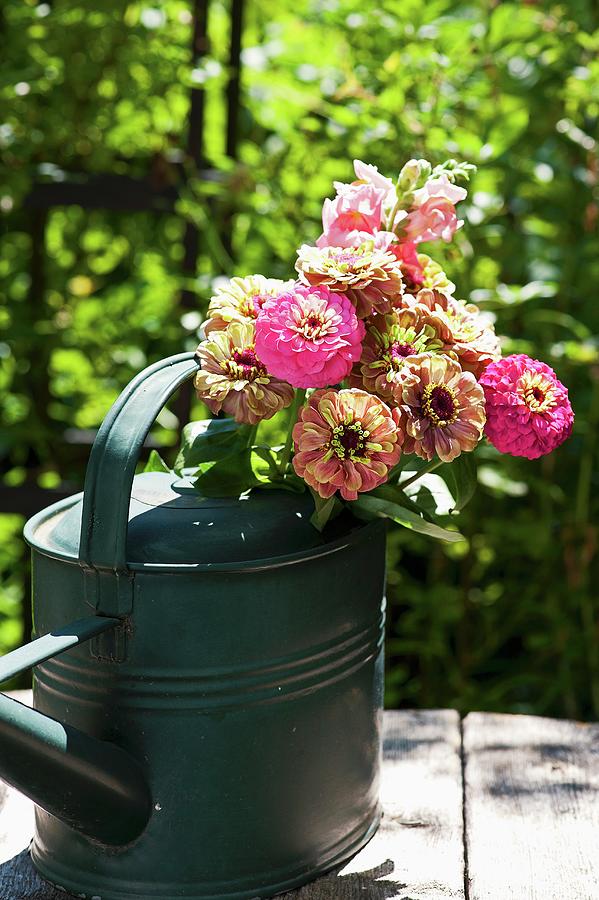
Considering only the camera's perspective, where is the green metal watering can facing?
facing the viewer and to the left of the viewer
